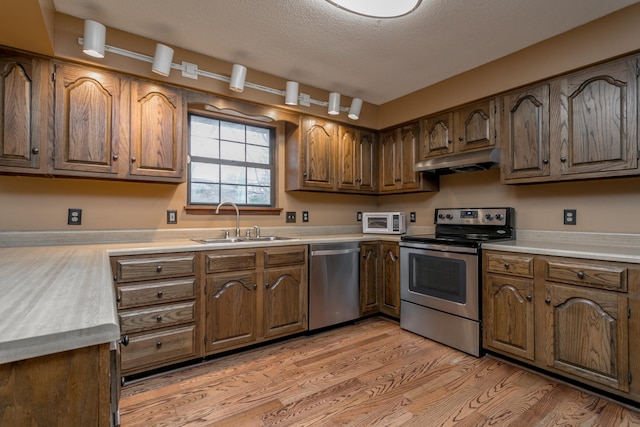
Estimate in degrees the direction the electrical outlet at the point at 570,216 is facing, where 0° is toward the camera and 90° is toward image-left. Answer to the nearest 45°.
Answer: approximately 0°

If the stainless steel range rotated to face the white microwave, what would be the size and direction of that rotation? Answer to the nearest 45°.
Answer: approximately 90° to its right

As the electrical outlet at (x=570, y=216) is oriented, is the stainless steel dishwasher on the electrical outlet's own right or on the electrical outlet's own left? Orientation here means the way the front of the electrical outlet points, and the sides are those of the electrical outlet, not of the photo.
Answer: on the electrical outlet's own right

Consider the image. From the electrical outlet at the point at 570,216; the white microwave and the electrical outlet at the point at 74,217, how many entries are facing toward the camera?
3

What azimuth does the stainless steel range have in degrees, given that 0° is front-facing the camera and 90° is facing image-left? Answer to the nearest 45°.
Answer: approximately 45°

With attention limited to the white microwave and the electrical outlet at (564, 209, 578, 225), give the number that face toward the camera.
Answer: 2

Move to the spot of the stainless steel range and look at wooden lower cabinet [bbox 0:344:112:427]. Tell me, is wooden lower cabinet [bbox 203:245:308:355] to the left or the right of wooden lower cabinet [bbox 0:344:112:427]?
right

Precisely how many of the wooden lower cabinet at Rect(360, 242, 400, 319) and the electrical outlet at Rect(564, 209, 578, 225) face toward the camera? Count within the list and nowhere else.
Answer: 2

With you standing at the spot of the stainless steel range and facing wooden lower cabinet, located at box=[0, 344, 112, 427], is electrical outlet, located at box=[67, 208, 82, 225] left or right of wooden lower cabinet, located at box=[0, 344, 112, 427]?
right
